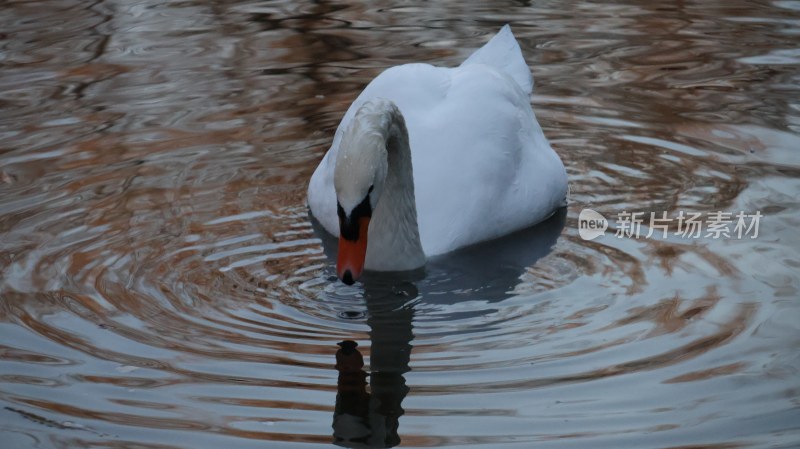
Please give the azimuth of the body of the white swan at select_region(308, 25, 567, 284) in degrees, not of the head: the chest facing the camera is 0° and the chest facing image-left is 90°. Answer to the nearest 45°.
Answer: approximately 45°
